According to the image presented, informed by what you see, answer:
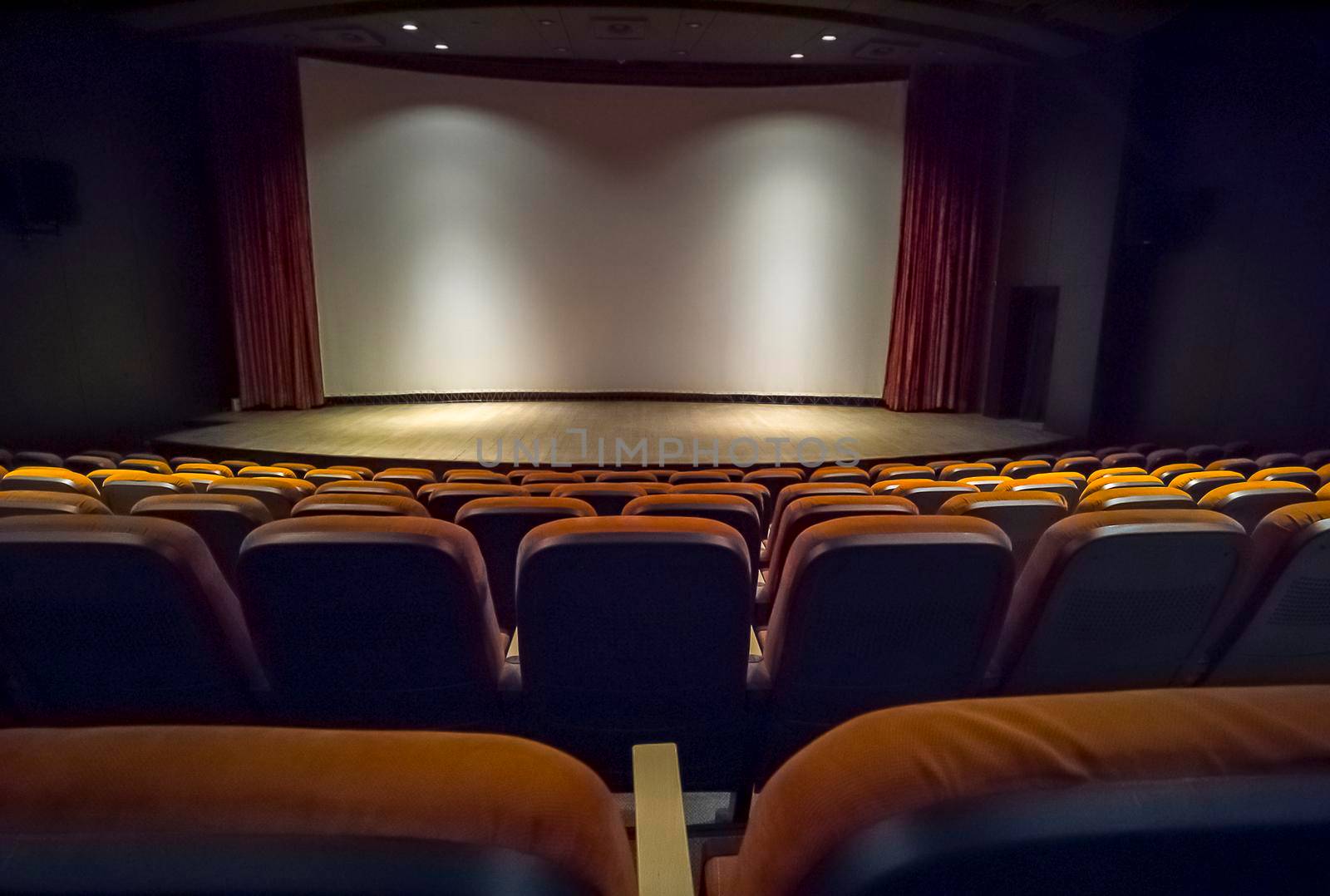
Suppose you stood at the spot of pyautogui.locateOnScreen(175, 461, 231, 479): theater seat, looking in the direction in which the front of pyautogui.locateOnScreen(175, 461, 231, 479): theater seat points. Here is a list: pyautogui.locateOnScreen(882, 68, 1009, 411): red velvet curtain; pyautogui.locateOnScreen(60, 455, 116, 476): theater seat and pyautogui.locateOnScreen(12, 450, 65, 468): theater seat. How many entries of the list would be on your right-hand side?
1

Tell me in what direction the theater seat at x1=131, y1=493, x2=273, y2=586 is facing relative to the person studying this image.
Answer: facing away from the viewer

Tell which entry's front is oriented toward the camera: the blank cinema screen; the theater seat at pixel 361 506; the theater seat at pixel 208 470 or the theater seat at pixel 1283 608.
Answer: the blank cinema screen

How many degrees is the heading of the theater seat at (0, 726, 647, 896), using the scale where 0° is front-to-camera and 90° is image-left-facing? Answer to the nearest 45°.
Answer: approximately 180°

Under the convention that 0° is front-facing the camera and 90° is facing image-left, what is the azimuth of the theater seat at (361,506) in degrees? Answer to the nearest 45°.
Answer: approximately 180°

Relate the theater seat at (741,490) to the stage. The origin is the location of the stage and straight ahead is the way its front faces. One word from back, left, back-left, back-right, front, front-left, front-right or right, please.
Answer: front

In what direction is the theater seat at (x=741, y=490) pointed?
away from the camera

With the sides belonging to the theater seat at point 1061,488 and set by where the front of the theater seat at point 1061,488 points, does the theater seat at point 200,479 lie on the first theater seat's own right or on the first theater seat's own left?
on the first theater seat's own left

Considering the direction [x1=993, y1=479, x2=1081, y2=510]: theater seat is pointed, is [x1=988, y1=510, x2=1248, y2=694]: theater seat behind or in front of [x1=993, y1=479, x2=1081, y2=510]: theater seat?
behind

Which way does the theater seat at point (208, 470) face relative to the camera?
away from the camera

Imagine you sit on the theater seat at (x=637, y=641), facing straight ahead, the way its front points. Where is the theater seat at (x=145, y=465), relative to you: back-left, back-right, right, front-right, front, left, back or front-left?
front-left

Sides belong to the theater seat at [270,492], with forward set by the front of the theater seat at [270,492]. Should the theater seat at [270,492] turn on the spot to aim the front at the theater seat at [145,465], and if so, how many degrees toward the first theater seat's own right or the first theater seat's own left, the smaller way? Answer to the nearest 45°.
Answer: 0° — it already faces it

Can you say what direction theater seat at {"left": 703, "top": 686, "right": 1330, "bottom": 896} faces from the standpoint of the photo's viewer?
facing away from the viewer

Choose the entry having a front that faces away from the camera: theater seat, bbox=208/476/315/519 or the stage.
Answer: the theater seat

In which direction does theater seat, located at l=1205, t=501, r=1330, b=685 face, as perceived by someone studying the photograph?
facing away from the viewer and to the left of the viewer

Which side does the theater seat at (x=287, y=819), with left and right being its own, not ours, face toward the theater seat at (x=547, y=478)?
front

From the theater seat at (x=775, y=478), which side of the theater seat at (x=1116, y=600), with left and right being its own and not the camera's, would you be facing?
front

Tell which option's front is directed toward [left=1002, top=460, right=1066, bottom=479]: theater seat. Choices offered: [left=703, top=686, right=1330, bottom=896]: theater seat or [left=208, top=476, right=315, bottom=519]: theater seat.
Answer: [left=703, top=686, right=1330, bottom=896]: theater seat

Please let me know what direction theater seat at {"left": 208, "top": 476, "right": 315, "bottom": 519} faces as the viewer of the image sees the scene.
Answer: facing away from the viewer

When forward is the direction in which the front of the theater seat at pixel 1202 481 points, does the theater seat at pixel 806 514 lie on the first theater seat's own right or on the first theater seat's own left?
on the first theater seat's own left
